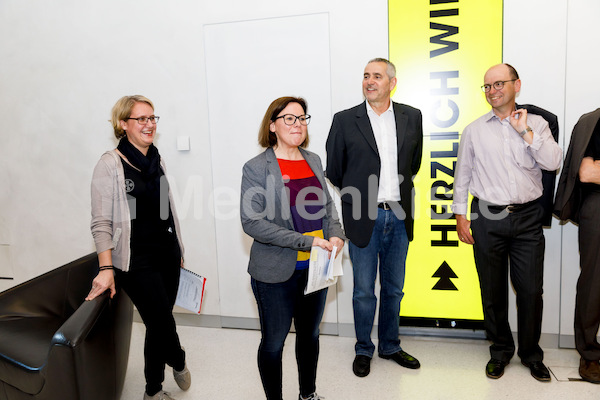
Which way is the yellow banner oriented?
toward the camera

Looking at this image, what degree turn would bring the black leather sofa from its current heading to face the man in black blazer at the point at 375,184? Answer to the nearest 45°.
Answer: approximately 135° to its left

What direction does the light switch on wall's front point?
toward the camera

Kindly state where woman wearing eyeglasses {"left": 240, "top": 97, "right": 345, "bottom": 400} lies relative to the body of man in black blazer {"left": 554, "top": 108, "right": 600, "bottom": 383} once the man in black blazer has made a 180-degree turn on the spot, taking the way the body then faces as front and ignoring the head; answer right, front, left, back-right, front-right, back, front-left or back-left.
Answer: back-left

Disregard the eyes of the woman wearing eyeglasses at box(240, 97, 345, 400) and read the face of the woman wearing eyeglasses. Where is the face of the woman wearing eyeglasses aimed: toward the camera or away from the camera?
toward the camera

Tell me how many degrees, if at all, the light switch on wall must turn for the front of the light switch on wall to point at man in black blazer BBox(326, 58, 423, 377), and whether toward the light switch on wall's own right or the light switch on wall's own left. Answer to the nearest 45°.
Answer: approximately 45° to the light switch on wall's own left

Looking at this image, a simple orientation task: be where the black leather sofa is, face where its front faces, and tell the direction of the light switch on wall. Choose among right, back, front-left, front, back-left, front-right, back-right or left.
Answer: back

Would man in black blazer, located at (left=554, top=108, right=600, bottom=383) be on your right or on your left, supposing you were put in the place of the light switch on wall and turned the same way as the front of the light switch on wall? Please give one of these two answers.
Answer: on your left

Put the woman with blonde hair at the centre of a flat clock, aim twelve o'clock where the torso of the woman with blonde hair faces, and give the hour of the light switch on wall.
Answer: The light switch on wall is roughly at 8 o'clock from the woman with blonde hair.

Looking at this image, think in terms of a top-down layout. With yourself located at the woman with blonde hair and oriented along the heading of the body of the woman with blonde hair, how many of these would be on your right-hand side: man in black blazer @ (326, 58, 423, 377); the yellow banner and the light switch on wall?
0

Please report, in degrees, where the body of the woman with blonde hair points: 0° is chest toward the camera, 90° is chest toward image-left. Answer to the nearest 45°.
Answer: approximately 315°

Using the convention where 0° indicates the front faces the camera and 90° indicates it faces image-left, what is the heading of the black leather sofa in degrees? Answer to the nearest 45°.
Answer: approximately 45°

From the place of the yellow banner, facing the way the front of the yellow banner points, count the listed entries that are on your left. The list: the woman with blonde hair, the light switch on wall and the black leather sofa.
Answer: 0

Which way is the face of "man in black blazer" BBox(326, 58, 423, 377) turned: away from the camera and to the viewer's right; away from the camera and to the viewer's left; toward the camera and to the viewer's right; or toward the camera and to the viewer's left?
toward the camera and to the viewer's left

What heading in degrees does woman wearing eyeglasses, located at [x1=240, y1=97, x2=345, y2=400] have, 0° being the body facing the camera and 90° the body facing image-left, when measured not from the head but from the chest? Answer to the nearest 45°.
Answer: approximately 315°
